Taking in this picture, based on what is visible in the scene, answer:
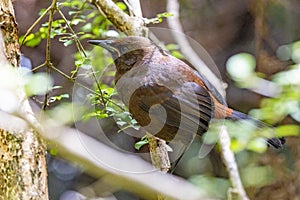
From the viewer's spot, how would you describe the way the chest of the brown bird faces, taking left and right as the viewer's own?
facing to the left of the viewer
